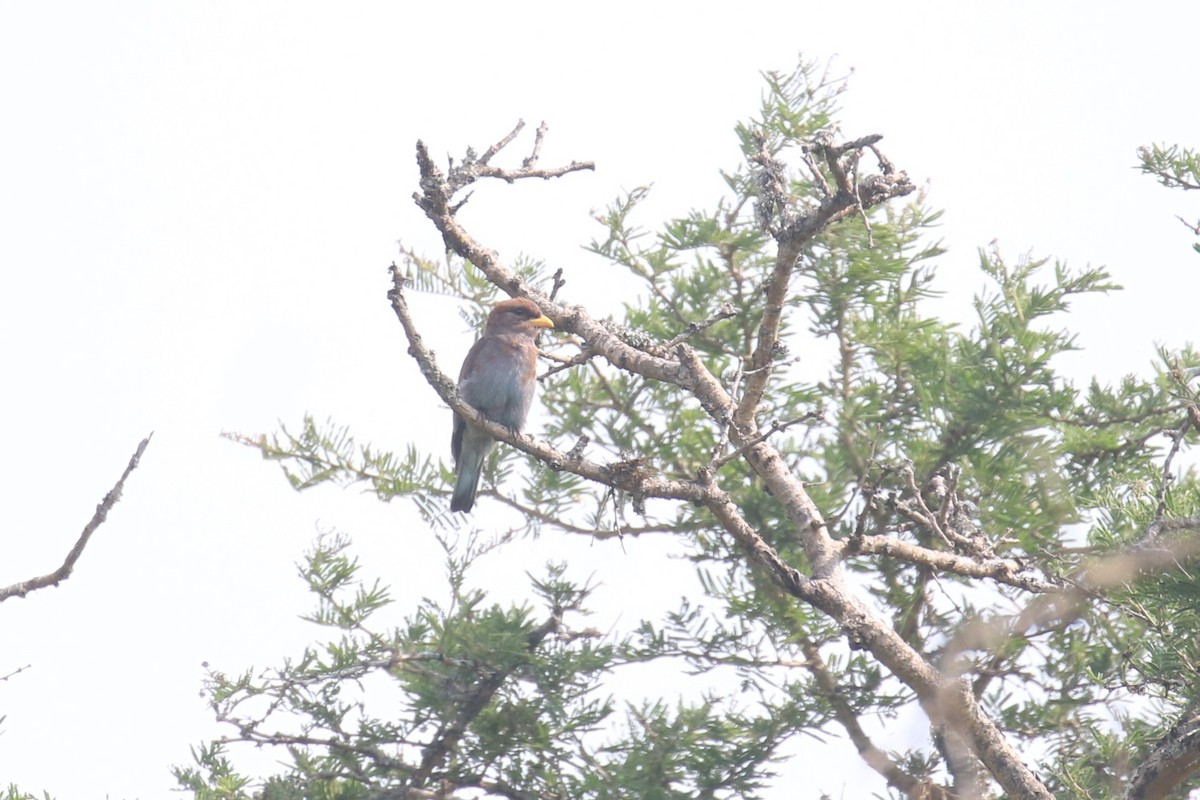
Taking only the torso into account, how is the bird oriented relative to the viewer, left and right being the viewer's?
facing the viewer and to the right of the viewer
